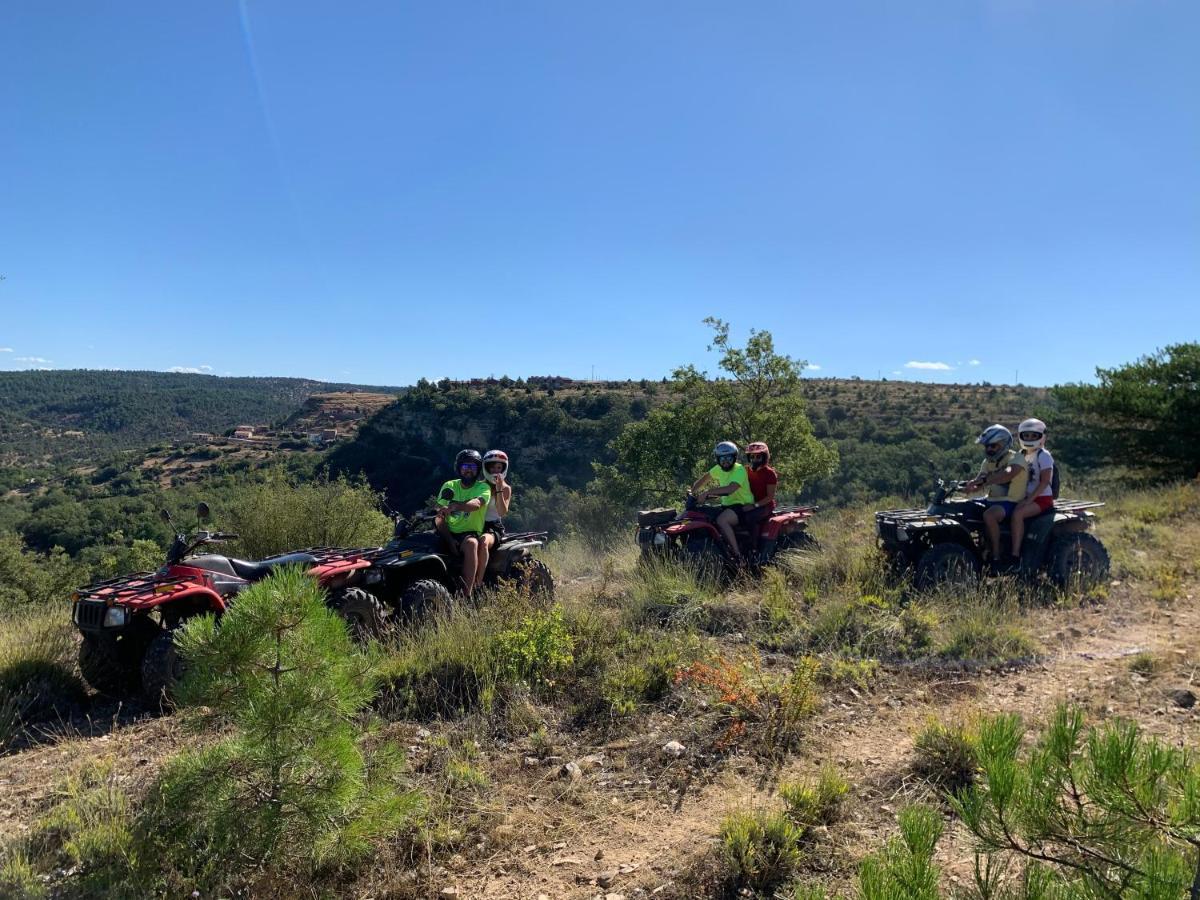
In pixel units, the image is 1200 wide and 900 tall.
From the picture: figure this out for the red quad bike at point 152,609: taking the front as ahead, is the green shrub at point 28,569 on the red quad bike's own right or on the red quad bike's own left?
on the red quad bike's own right

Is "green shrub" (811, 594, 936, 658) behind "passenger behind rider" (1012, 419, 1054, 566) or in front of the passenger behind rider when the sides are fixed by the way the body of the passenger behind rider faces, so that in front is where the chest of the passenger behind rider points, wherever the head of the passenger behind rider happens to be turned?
in front

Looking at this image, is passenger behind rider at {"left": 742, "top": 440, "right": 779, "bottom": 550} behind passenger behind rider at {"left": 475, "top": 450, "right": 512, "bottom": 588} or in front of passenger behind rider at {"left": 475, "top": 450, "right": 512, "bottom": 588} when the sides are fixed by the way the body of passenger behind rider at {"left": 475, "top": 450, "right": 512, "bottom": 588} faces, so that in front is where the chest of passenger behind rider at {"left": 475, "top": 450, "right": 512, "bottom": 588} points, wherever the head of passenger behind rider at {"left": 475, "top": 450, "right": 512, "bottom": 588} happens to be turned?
behind

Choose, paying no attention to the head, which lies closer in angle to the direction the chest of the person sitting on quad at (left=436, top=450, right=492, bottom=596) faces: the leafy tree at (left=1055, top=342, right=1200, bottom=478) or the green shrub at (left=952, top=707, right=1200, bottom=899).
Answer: the green shrub

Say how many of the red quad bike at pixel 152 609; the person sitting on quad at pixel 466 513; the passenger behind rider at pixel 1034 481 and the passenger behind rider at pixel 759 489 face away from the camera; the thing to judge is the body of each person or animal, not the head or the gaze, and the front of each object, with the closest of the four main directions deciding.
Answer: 0

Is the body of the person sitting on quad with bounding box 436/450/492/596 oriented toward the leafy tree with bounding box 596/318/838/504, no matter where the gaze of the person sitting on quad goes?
no

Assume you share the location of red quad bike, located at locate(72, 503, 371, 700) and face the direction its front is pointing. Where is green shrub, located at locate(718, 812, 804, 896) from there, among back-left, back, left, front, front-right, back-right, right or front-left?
left

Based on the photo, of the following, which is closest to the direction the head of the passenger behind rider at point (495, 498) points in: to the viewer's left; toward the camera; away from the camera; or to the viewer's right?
toward the camera

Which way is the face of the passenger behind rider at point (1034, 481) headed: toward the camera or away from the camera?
toward the camera

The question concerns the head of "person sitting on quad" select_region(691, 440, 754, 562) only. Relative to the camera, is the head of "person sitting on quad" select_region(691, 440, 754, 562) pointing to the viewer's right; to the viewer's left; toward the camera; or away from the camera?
toward the camera

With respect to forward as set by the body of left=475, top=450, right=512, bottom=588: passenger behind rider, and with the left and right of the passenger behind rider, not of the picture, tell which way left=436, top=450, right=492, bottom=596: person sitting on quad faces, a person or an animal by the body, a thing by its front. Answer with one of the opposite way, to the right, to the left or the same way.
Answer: the same way

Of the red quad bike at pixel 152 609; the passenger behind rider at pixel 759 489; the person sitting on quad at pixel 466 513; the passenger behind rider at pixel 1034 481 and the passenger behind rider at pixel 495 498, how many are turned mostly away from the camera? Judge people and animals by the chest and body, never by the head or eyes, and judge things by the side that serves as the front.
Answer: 0

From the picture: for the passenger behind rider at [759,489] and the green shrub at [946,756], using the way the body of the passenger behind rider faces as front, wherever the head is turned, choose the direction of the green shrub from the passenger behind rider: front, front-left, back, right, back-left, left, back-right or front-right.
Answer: front-left

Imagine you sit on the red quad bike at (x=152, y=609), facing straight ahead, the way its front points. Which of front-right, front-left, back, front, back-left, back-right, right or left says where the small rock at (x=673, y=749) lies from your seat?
left

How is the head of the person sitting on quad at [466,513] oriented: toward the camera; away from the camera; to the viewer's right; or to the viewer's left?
toward the camera
